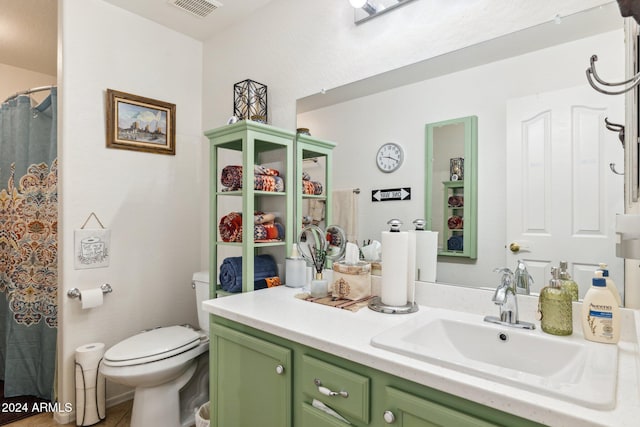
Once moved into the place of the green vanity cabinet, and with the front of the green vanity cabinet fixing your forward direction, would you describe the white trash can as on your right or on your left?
on your right

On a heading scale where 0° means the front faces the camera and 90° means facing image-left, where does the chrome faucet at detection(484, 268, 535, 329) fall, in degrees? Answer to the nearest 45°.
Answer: approximately 45°

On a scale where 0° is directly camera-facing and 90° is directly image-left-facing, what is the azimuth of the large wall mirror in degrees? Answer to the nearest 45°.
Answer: approximately 45°

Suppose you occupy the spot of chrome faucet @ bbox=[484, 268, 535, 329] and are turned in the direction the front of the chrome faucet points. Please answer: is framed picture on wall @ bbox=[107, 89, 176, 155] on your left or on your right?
on your right
